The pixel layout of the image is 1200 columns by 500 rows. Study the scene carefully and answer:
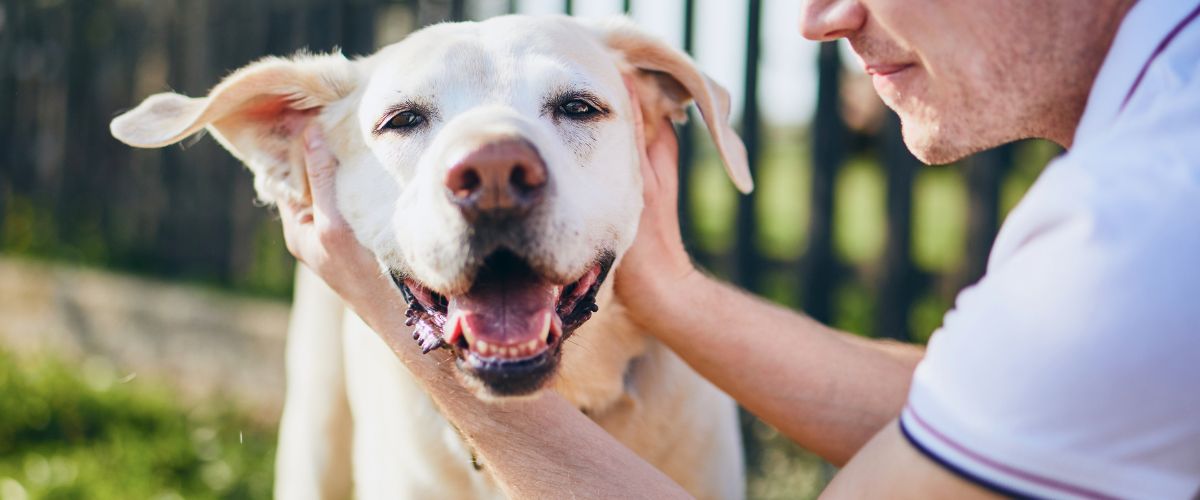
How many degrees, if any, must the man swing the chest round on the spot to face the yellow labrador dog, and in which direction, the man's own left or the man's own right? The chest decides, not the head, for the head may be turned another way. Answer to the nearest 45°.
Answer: approximately 45° to the man's own right

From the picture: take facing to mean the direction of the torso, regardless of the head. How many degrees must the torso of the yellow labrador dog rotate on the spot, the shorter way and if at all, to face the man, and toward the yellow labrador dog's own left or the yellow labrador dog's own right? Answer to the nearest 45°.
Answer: approximately 45° to the yellow labrador dog's own left

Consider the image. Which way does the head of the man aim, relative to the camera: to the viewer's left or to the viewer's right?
to the viewer's left

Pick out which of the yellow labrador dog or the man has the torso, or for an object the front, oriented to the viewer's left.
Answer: the man

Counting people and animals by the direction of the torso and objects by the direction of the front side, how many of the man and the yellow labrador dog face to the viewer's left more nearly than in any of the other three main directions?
1

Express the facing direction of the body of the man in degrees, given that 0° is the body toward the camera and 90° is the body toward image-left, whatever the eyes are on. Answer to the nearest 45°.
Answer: approximately 90°
